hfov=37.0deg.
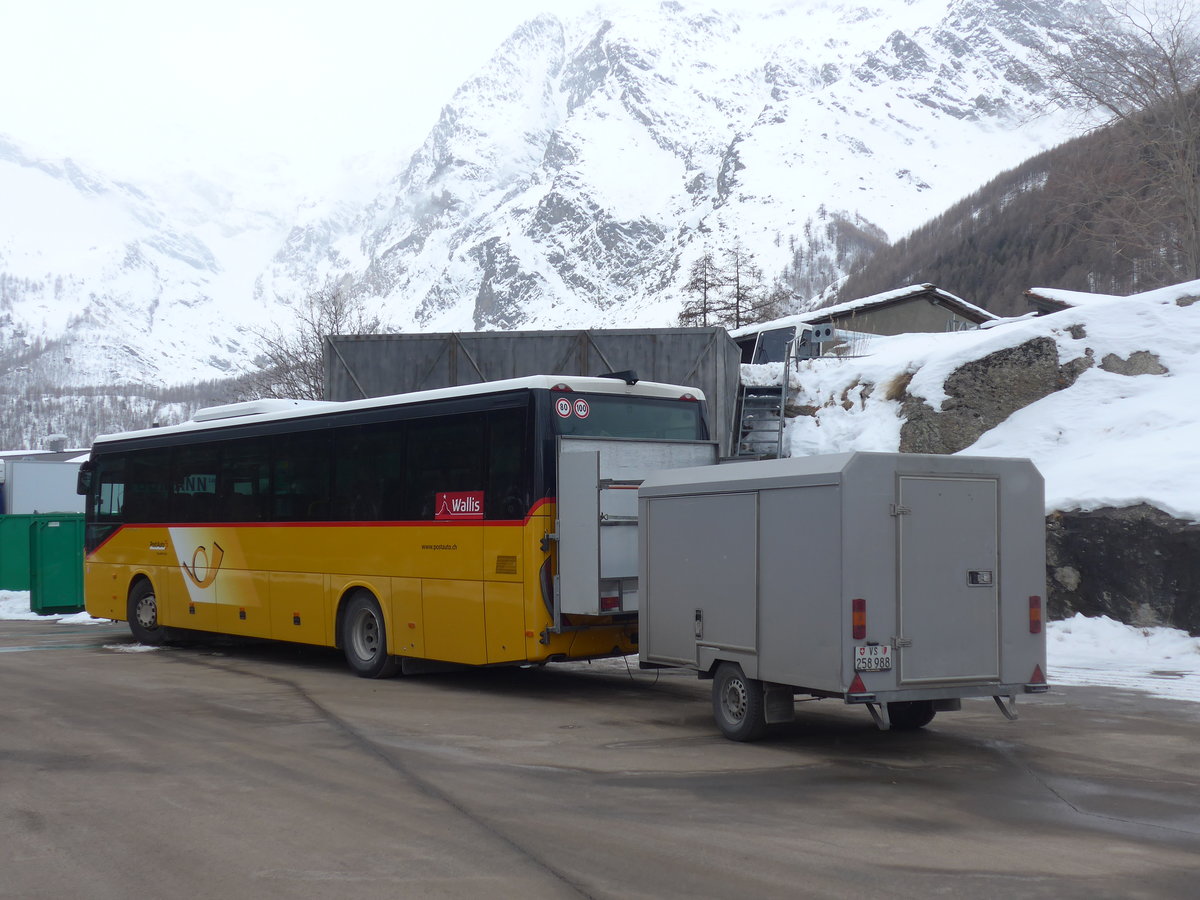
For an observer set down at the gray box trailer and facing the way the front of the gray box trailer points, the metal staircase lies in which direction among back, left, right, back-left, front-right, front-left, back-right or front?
front-right

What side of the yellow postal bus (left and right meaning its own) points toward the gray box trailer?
back

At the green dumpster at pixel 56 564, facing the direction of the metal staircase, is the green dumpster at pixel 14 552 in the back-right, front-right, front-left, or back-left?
back-left

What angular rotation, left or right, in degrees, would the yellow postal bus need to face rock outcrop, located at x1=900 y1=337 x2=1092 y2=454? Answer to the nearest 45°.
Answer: approximately 90° to its right

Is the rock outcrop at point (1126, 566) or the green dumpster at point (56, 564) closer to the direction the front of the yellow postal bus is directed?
the green dumpster

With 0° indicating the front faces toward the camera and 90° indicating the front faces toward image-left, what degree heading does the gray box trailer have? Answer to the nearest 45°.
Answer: approximately 135°

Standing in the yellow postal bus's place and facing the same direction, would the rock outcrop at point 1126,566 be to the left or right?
on its right

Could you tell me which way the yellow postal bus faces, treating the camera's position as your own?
facing away from the viewer and to the left of the viewer

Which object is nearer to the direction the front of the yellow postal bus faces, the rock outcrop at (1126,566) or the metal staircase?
the metal staircase

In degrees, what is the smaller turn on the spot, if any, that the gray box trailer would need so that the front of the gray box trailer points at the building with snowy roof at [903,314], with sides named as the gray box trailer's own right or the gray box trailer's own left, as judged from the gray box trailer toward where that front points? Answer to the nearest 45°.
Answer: approximately 45° to the gray box trailer's own right

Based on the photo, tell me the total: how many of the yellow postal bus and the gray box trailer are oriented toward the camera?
0

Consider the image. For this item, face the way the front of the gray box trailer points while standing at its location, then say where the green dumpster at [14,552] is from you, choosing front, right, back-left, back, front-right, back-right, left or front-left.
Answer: front
